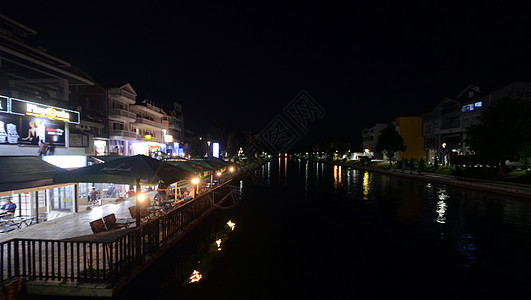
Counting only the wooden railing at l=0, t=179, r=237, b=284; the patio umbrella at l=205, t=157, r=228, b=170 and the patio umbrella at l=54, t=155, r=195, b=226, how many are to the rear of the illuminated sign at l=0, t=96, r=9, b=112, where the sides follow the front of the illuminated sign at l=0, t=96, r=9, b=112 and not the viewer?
0

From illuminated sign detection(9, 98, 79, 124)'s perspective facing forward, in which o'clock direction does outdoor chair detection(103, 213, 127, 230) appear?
The outdoor chair is roughly at 1 o'clock from the illuminated sign.

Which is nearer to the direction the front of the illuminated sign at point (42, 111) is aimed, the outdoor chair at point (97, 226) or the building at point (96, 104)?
the outdoor chair

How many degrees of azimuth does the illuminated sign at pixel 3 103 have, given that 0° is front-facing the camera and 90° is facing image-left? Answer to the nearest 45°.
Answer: approximately 315°

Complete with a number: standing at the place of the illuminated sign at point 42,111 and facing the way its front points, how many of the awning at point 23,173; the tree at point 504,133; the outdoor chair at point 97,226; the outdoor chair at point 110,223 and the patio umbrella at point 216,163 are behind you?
0

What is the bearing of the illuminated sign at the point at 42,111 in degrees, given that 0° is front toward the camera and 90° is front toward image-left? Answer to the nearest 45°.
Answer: approximately 315°

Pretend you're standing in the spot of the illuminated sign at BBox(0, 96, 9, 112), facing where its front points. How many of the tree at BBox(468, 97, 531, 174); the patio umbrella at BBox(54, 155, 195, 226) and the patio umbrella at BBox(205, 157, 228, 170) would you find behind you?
0
